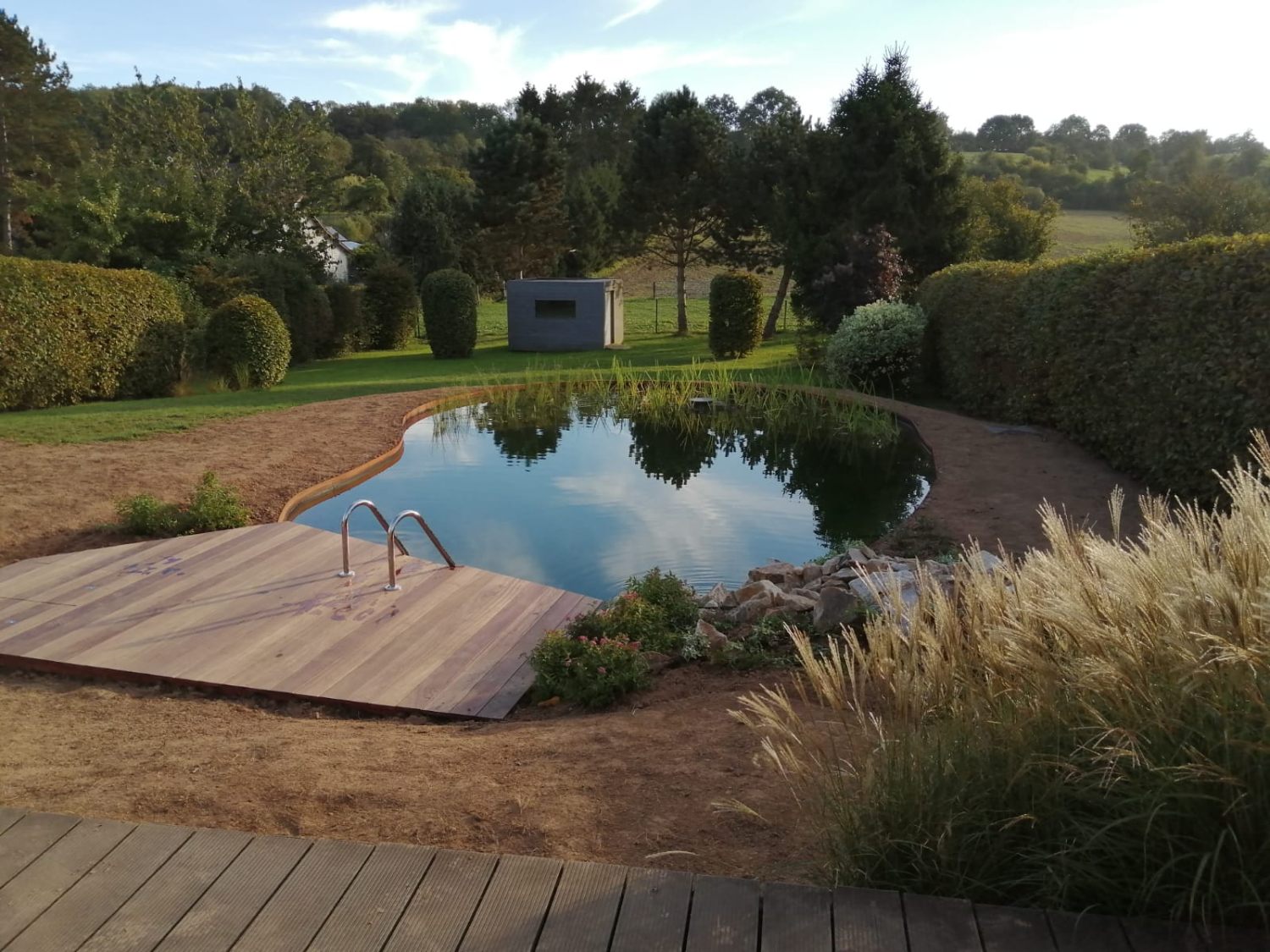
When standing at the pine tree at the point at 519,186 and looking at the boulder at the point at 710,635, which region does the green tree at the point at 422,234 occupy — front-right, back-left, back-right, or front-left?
front-right

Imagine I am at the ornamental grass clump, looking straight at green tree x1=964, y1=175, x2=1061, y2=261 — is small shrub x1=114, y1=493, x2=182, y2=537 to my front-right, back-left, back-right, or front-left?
front-left

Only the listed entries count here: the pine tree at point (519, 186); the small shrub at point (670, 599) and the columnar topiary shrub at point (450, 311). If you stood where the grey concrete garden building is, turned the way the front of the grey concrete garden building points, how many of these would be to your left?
1

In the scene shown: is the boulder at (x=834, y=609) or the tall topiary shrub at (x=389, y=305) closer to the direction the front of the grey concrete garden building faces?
the boulder
